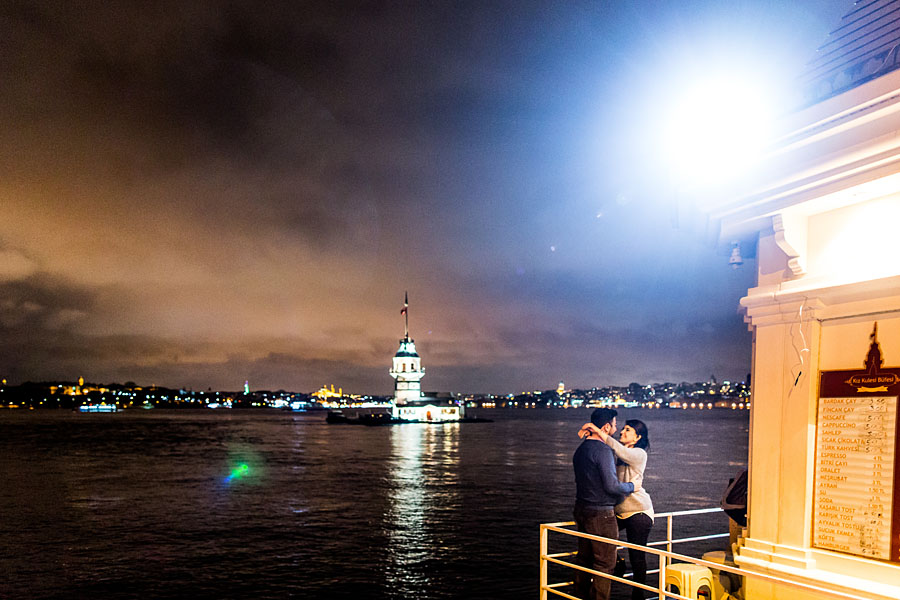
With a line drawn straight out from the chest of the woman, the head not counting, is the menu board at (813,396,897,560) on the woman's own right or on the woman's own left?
on the woman's own left

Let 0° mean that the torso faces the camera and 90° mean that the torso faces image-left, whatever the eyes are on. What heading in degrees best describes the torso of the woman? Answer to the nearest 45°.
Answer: approximately 90°
